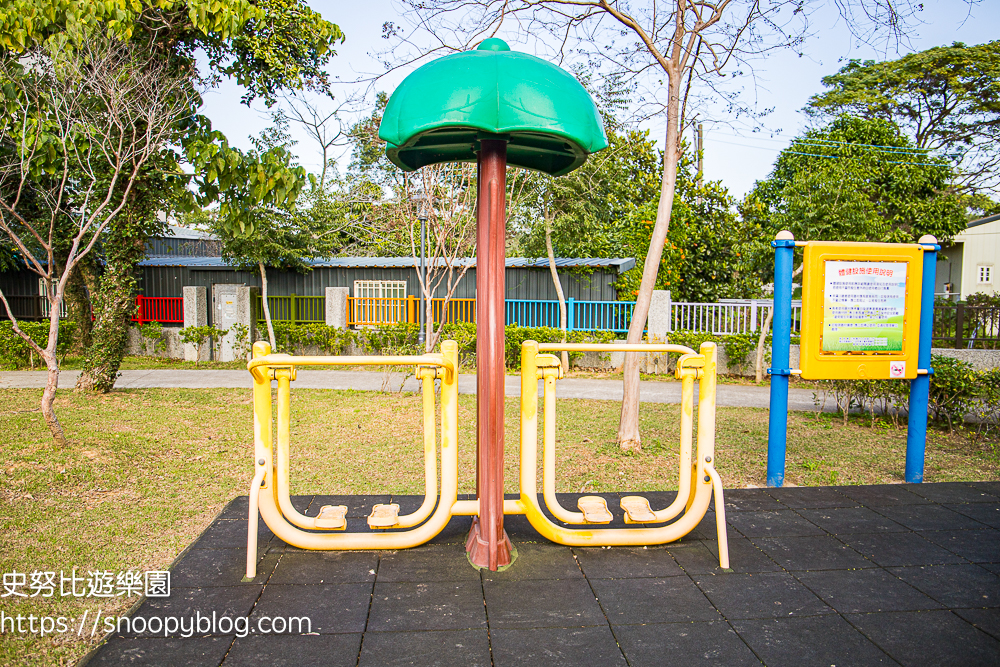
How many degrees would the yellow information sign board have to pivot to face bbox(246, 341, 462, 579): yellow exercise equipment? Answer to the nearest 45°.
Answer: approximately 45° to its right

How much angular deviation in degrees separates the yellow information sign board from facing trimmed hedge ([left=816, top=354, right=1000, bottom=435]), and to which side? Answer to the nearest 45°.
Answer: approximately 180°

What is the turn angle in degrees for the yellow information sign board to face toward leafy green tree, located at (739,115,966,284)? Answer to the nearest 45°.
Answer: approximately 180°

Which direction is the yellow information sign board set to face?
toward the camera

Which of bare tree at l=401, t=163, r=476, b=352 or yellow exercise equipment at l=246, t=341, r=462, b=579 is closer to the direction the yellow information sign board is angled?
the yellow exercise equipment

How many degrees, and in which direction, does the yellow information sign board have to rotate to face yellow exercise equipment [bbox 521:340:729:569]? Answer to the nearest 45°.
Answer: approximately 45° to its right

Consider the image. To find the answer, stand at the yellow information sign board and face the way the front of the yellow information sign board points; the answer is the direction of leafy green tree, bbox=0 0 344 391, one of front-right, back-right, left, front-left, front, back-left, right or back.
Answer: right
